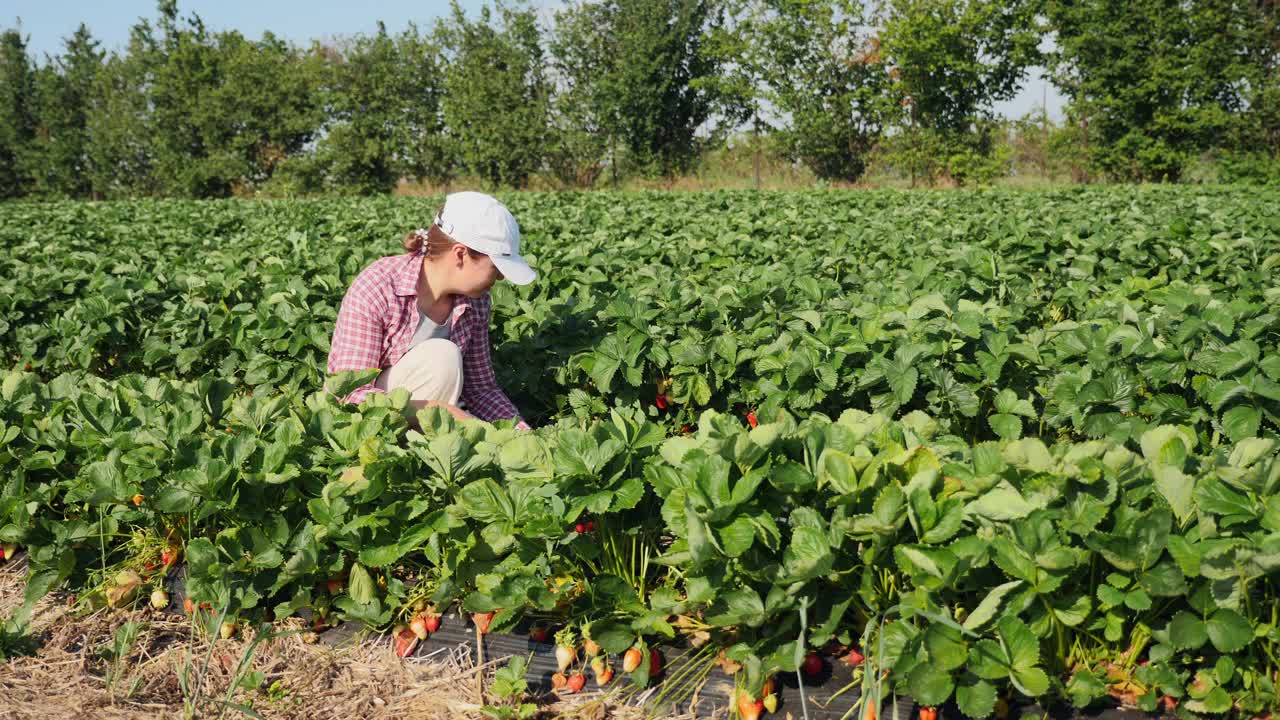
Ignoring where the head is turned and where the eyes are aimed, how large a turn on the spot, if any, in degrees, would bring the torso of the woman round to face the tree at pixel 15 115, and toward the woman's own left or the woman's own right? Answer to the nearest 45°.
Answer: approximately 135° to the woman's own left

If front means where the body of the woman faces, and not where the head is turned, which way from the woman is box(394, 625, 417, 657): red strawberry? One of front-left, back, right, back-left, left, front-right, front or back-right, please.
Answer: front-right

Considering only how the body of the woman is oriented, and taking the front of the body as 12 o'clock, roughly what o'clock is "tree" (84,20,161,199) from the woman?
The tree is roughly at 7 o'clock from the woman.

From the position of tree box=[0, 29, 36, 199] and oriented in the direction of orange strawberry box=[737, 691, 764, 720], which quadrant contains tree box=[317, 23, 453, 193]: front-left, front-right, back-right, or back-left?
front-left

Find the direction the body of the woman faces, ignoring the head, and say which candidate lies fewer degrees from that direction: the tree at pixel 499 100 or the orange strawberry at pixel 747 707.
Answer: the orange strawberry

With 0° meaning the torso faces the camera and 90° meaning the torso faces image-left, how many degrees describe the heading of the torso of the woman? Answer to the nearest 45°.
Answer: approximately 315°

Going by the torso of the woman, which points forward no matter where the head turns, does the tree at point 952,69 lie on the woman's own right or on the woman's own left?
on the woman's own left

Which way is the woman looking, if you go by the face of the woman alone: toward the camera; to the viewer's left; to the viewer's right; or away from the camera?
to the viewer's right

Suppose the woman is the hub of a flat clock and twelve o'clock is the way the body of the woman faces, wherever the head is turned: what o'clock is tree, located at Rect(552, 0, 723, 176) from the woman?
The tree is roughly at 8 o'clock from the woman.

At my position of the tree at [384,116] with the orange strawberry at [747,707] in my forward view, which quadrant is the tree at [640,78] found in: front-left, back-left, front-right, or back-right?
front-left

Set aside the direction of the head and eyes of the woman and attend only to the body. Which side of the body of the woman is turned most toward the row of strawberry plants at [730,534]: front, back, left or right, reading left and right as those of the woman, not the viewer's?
front
